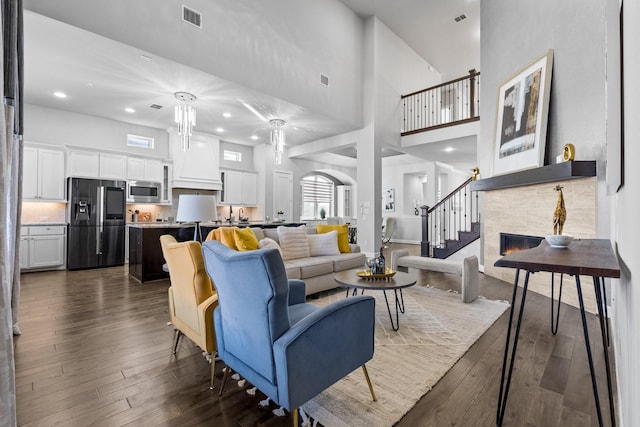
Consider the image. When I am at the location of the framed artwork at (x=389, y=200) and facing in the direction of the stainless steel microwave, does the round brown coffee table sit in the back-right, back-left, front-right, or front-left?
front-left

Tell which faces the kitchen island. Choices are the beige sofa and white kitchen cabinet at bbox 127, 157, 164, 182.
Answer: the white kitchen cabinet

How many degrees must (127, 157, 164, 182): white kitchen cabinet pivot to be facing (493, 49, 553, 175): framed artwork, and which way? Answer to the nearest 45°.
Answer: approximately 45° to its left

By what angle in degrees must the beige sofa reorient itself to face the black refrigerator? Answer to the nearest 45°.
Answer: approximately 180°

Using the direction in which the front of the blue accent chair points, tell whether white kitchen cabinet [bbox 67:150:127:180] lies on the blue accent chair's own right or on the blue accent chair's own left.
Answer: on the blue accent chair's own left

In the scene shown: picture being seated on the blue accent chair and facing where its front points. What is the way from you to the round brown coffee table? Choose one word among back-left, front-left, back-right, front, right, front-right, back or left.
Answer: front

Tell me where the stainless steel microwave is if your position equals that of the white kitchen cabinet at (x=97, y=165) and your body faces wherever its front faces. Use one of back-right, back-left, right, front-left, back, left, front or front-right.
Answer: left

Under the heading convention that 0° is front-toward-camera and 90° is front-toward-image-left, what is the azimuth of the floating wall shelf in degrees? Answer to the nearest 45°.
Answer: approximately 45°

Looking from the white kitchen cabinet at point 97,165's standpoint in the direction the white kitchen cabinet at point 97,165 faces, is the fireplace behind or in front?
in front

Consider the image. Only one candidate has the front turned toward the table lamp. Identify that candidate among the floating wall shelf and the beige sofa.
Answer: the floating wall shelf

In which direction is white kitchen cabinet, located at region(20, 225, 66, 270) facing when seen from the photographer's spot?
facing the viewer

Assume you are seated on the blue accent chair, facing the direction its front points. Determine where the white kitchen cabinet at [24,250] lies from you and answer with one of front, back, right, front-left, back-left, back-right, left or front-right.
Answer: left

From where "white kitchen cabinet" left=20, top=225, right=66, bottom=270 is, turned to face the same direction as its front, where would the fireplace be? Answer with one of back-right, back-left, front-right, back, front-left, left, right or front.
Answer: front-left

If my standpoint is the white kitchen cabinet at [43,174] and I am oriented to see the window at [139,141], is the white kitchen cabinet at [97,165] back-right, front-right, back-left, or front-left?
front-right

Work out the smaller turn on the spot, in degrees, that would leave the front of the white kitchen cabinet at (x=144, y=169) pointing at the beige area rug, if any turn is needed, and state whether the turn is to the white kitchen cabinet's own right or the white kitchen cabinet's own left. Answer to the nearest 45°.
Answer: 0° — it already faces it

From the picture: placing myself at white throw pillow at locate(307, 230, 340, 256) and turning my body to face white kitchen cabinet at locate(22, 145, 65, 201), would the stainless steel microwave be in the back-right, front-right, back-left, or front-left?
front-right

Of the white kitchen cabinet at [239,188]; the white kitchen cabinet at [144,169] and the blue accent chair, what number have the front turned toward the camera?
2

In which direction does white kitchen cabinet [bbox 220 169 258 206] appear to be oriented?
toward the camera
